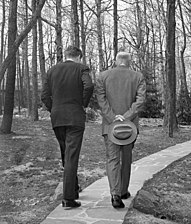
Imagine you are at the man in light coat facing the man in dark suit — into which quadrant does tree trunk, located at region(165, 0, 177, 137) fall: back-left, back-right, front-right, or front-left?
back-right

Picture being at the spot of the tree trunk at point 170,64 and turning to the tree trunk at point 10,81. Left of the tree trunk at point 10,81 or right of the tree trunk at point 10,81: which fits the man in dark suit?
left

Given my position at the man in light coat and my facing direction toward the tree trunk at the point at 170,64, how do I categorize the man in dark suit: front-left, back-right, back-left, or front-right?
back-left

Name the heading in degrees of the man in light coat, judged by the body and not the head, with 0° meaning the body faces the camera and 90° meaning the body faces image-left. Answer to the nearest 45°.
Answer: approximately 180°

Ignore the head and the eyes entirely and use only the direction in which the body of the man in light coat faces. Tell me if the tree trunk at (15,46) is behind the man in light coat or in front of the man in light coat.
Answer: in front

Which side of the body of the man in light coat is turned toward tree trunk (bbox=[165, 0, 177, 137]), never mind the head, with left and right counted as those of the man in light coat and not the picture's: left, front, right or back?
front

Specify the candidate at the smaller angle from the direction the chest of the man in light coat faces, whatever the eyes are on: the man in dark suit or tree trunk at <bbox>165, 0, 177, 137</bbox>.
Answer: the tree trunk
